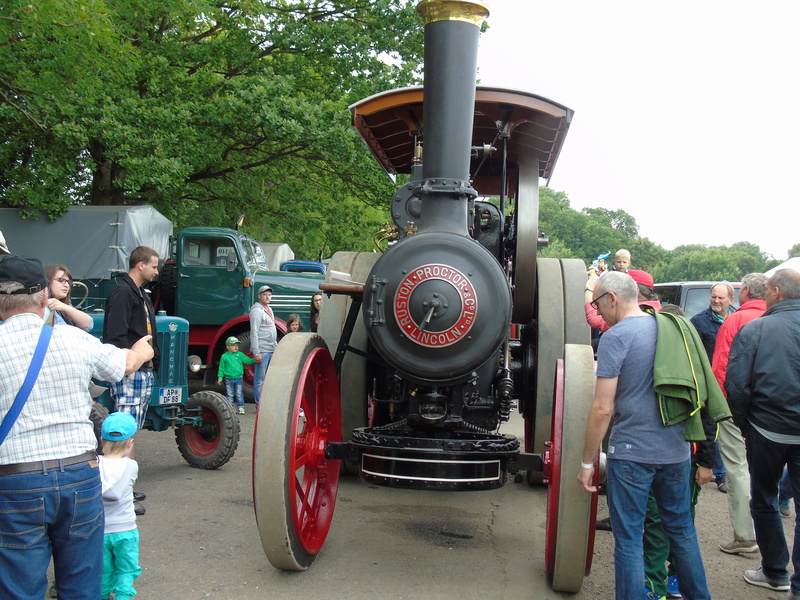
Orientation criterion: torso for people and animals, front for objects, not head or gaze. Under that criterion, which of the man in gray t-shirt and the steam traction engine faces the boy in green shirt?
the man in gray t-shirt

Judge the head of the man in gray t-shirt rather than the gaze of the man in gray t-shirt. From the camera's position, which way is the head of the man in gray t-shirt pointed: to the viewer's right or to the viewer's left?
to the viewer's left

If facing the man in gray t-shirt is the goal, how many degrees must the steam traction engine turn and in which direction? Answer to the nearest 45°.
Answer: approximately 45° to its left

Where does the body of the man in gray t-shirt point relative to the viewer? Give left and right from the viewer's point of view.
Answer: facing away from the viewer and to the left of the viewer

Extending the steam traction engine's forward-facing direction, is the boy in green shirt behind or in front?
behind

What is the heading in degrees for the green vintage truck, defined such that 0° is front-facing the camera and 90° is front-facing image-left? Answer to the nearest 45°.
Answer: approximately 315°

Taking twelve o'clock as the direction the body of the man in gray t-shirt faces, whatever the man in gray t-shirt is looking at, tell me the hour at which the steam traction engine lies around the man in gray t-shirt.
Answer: The steam traction engine is roughly at 11 o'clock from the man in gray t-shirt.

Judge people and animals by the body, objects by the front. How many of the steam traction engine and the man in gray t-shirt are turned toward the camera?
1

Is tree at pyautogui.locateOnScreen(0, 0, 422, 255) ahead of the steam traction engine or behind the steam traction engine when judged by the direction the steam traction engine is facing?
behind

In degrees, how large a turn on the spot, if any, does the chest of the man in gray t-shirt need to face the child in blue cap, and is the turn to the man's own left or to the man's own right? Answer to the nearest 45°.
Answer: approximately 45° to the man's own left

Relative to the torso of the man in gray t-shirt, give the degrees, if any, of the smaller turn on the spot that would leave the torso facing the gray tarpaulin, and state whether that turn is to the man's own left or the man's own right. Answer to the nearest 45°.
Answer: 0° — they already face it

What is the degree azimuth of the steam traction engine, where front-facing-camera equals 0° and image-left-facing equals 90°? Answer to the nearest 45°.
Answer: approximately 0°
